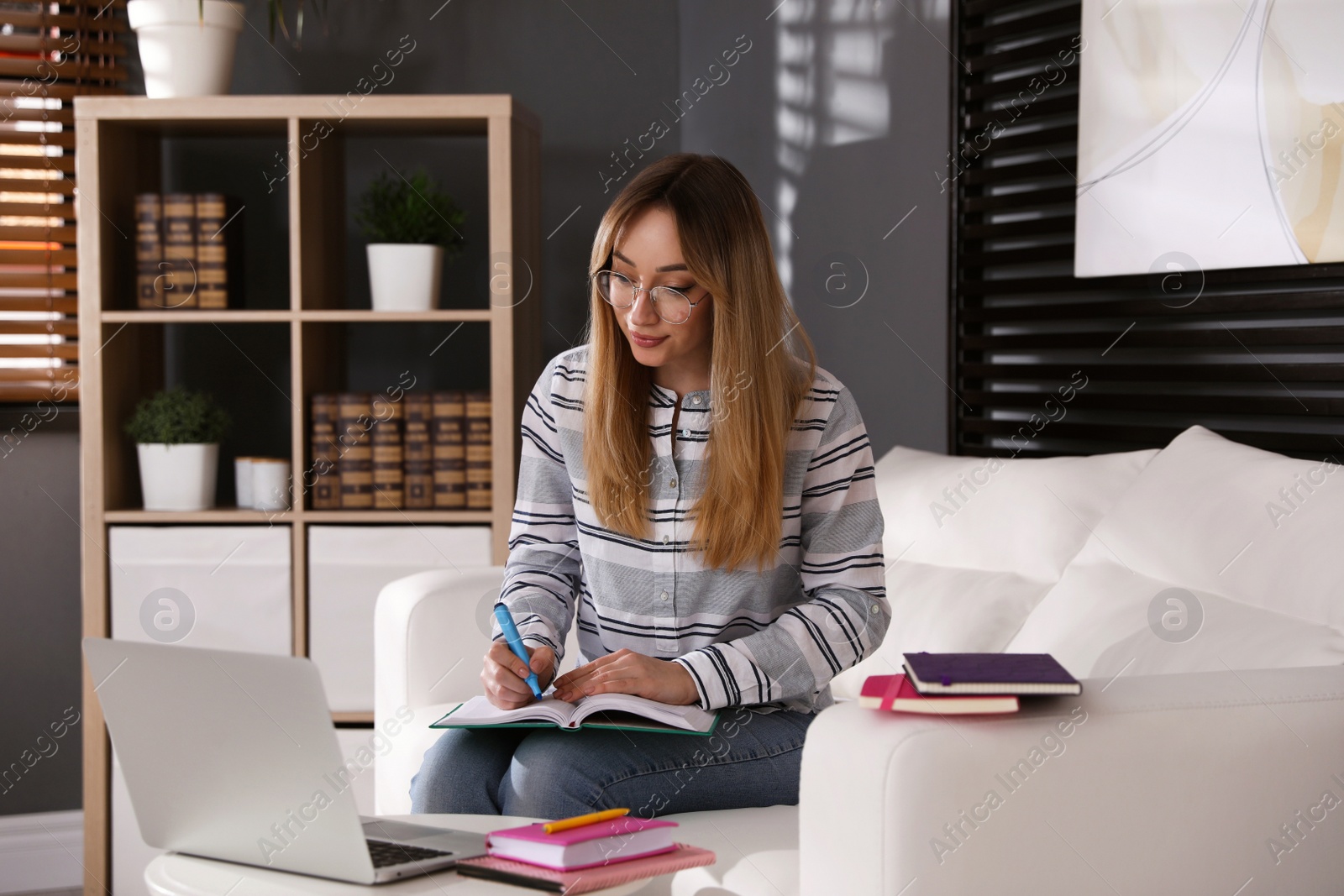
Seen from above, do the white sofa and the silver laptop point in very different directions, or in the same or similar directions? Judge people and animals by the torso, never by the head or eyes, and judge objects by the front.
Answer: very different directions

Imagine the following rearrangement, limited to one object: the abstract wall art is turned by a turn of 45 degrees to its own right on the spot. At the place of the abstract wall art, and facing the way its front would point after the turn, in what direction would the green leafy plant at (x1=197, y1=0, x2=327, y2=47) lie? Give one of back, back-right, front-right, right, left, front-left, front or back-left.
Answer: front-right

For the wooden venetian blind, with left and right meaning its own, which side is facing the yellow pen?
front

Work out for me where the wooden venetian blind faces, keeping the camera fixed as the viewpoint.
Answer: facing the viewer

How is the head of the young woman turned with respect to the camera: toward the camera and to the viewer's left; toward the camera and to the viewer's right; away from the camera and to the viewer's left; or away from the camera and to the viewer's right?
toward the camera and to the viewer's left

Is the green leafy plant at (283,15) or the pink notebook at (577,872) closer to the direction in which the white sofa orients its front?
the pink notebook

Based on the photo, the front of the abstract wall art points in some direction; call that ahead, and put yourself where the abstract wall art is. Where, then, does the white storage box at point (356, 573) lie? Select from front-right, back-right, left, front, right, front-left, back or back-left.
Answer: right

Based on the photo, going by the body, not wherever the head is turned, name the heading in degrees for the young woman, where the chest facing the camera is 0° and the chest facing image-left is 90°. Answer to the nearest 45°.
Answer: approximately 45°

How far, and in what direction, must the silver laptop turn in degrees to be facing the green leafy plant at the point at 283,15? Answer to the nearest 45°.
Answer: approximately 45° to its left

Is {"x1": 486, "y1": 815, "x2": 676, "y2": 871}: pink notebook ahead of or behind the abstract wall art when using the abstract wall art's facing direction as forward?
ahead

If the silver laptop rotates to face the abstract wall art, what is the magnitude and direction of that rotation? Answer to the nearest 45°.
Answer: approximately 45° to its right

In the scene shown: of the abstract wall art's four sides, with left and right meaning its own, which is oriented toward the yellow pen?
front
